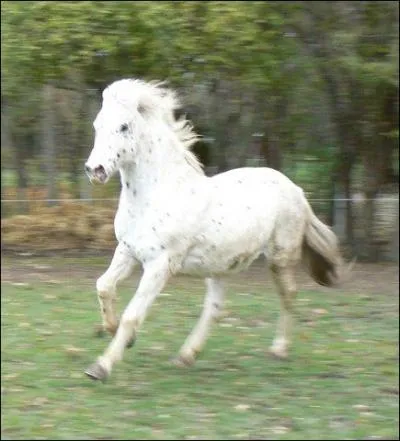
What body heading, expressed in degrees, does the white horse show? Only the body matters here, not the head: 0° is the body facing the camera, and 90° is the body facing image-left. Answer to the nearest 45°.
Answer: approximately 45°
